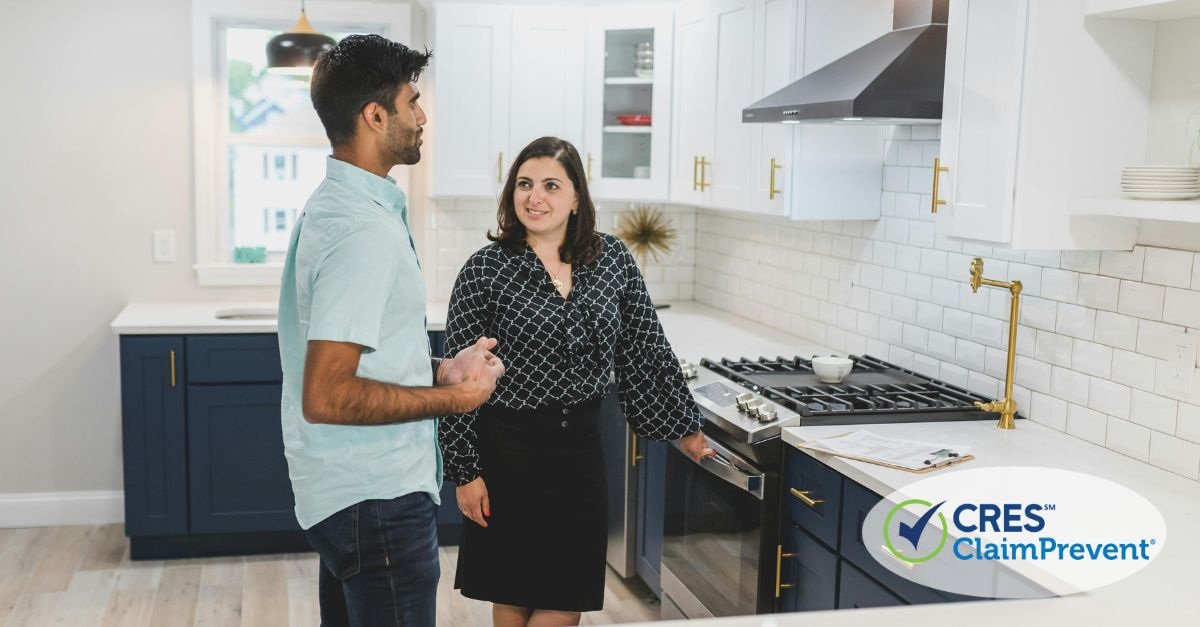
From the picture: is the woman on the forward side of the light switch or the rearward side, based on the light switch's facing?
on the forward side

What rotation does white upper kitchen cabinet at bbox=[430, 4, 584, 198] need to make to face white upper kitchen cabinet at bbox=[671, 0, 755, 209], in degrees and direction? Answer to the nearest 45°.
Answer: approximately 45° to its left

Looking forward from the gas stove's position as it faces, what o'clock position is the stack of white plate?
The stack of white plate is roughly at 9 o'clock from the gas stove.

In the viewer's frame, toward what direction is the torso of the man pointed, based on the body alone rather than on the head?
to the viewer's right

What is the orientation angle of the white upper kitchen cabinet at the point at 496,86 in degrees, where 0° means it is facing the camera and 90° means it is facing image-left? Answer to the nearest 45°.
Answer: approximately 0°

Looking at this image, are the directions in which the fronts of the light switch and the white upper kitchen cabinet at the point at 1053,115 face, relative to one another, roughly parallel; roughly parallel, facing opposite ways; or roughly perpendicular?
roughly perpendicular

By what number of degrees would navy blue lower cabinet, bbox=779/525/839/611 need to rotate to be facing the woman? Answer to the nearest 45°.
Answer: approximately 45° to its right

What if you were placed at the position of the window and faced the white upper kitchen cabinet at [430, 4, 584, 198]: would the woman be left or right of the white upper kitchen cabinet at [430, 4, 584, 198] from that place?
right

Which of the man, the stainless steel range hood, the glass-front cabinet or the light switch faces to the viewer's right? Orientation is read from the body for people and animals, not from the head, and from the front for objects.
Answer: the man

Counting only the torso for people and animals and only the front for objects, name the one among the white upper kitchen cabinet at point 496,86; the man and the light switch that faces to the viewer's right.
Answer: the man

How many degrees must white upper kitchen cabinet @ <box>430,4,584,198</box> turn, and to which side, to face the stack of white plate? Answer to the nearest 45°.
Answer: approximately 45° to its left

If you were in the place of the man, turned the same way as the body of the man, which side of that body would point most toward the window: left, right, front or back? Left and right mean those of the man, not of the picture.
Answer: left

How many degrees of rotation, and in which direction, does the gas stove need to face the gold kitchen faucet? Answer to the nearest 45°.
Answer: approximately 135° to its left

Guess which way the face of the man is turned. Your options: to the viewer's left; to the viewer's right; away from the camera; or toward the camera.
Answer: to the viewer's right
